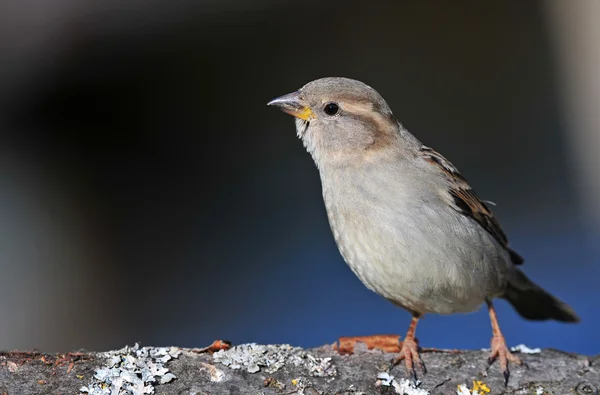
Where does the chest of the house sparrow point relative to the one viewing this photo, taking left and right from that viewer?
facing the viewer and to the left of the viewer
